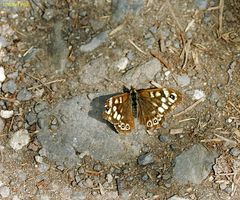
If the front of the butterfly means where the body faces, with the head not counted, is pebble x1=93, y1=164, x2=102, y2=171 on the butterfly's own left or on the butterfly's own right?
on the butterfly's own left

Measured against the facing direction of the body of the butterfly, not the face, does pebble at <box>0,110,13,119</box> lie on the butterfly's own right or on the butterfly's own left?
on the butterfly's own left

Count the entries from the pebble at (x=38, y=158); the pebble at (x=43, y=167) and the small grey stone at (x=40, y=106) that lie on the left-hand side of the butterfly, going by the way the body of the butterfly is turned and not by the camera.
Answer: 3

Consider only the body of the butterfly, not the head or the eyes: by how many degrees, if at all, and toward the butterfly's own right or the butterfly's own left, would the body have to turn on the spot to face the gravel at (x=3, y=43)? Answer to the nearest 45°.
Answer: approximately 45° to the butterfly's own left

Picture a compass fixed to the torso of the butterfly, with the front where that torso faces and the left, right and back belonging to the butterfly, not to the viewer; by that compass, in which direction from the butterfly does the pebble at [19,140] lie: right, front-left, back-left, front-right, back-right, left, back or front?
left

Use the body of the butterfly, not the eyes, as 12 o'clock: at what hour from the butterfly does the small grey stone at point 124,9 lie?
The small grey stone is roughly at 12 o'clock from the butterfly.

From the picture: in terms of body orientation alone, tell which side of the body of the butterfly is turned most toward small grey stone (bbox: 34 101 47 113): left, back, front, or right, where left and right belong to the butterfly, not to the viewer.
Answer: left

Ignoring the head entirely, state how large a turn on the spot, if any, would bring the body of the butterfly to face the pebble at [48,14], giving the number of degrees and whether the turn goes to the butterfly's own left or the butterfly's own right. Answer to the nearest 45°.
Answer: approximately 45° to the butterfly's own left

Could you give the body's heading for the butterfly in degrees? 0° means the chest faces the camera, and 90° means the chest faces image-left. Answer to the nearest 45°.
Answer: approximately 180°

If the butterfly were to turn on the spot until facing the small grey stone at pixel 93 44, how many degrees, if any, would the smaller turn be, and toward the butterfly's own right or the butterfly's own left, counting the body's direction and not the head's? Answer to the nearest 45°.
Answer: approximately 45° to the butterfly's own left

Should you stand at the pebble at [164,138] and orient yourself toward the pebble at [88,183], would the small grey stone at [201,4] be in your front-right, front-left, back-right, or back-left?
back-right

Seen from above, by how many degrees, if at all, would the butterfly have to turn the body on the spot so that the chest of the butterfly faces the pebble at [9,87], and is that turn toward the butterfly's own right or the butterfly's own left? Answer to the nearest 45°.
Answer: approximately 90° to the butterfly's own left

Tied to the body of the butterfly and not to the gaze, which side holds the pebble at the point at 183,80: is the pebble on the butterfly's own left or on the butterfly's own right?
on the butterfly's own right

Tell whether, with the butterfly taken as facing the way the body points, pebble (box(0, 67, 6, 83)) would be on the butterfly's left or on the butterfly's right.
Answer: on the butterfly's left

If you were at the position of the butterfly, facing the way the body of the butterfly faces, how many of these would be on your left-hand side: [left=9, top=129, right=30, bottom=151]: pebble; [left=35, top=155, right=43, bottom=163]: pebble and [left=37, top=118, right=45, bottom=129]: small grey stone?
3

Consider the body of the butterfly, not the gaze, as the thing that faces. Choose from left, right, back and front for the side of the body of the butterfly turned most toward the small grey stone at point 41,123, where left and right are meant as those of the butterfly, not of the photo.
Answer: left
